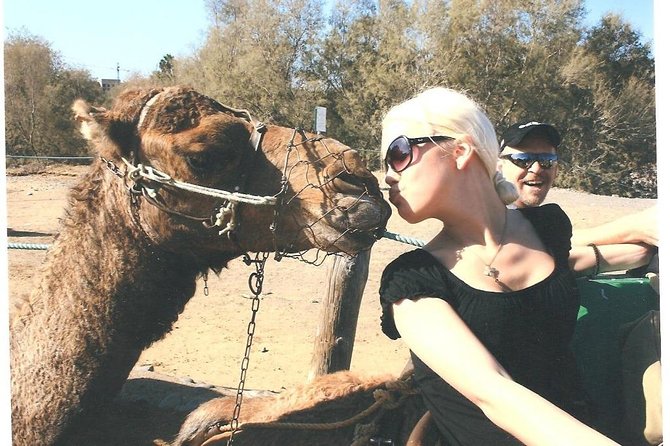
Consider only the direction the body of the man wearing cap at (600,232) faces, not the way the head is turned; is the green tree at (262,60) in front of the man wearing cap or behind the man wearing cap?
behind

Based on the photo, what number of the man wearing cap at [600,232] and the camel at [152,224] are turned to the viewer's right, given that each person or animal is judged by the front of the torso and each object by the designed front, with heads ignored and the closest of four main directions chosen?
1

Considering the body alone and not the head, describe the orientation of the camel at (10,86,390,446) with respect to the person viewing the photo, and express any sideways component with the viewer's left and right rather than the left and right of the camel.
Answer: facing to the right of the viewer

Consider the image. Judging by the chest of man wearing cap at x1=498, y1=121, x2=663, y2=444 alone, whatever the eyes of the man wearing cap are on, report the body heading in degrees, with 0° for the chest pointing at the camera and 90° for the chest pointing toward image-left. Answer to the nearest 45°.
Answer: approximately 0°

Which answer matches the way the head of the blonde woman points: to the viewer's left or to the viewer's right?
to the viewer's left

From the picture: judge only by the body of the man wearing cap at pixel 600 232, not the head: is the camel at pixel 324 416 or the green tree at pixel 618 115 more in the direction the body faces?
the camel

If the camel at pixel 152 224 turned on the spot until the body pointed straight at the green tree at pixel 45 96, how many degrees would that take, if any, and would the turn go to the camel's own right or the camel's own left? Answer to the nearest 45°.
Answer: approximately 90° to the camel's own left

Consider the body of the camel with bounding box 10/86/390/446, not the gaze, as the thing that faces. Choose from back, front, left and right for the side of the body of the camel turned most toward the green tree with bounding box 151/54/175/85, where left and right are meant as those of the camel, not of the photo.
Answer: left
